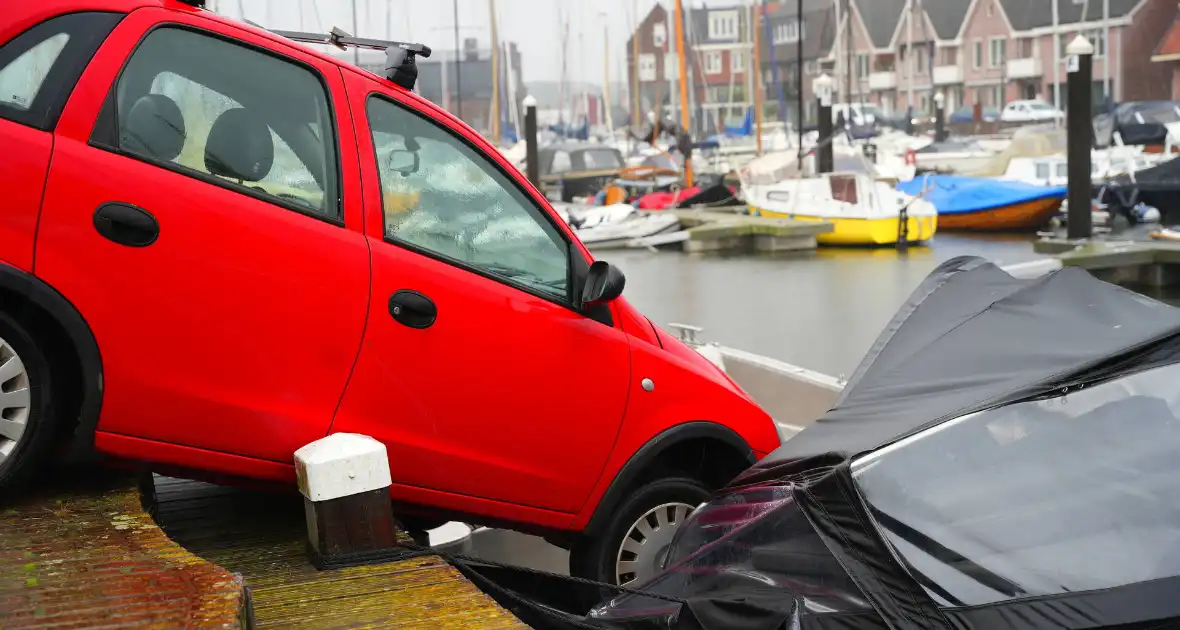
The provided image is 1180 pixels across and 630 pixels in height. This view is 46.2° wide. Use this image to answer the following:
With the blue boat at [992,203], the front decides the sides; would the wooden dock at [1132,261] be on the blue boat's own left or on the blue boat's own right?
on the blue boat's own right

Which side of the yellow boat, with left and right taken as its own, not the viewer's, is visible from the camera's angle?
left

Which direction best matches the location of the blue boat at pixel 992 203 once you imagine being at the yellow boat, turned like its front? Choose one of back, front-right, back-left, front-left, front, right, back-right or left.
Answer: back-right

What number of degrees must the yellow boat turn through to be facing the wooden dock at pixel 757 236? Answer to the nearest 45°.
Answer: approximately 45° to its left

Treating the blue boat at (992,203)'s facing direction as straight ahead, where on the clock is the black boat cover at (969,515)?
The black boat cover is roughly at 3 o'clock from the blue boat.

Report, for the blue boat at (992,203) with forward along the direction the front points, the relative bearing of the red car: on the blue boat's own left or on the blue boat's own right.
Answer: on the blue boat's own right

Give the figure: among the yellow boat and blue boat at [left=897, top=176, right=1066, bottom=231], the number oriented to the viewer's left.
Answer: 1

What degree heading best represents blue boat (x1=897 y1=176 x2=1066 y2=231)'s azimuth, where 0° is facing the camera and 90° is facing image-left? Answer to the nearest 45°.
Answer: approximately 270°

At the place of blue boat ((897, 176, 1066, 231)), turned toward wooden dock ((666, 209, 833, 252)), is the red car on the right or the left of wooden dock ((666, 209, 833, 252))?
left

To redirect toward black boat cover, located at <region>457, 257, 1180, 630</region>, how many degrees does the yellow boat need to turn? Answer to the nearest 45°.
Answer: approximately 90° to its left
